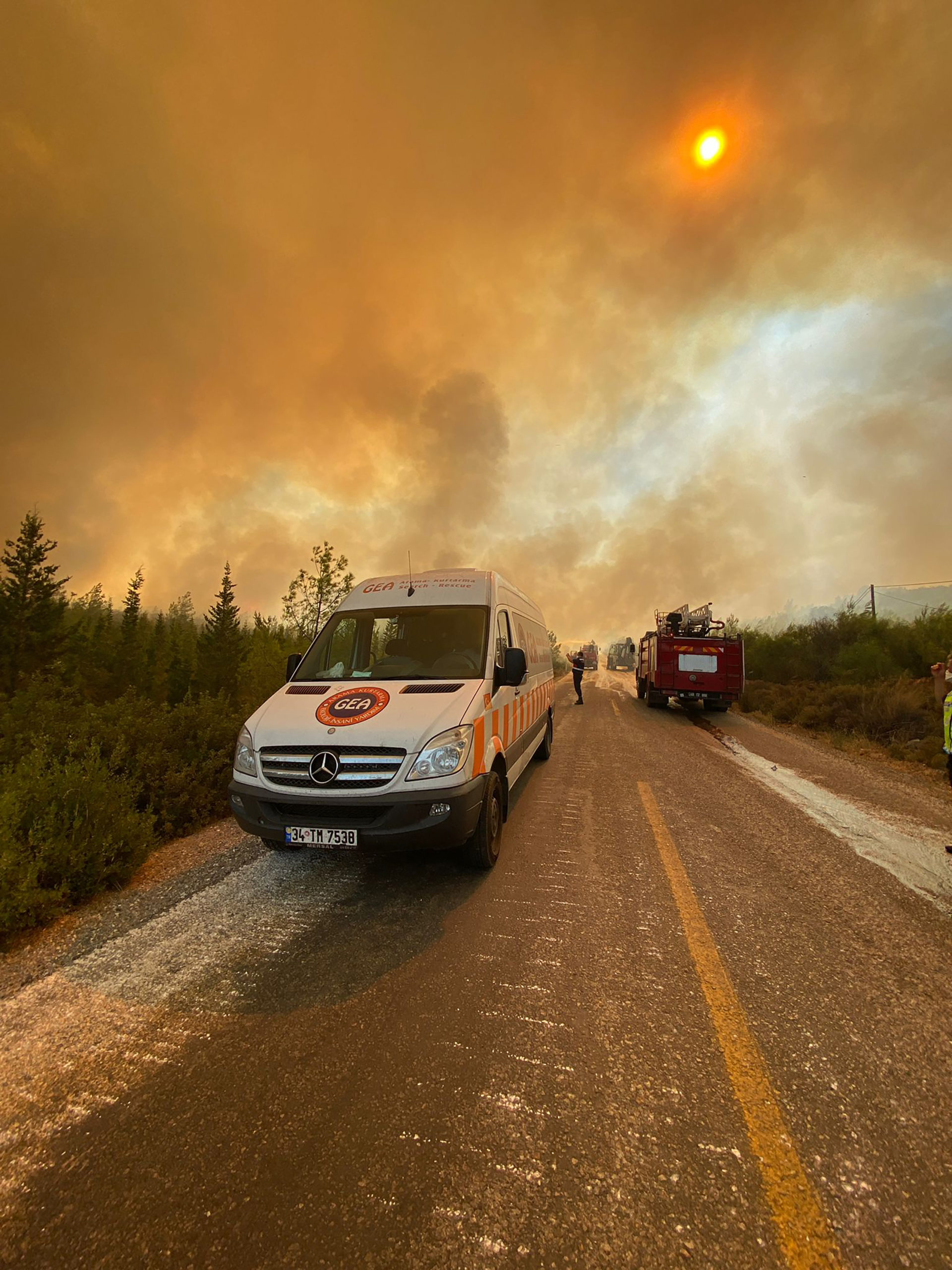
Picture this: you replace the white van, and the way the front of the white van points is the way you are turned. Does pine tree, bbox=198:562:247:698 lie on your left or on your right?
on your right

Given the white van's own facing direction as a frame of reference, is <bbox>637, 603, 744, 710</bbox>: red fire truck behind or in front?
behind

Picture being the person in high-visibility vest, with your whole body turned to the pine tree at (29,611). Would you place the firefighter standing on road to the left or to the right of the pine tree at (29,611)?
right

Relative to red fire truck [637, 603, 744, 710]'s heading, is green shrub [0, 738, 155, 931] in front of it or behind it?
behind

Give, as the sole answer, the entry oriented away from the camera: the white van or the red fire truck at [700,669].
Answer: the red fire truck

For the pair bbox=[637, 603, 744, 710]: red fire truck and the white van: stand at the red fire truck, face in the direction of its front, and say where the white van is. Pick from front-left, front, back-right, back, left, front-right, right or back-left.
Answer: back

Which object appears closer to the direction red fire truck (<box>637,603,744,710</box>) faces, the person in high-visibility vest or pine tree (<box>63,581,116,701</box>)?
the pine tree

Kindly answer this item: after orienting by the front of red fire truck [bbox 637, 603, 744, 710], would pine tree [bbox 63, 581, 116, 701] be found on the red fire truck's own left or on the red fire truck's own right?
on the red fire truck's own left

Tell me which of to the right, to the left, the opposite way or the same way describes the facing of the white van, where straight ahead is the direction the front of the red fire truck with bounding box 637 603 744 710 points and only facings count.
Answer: the opposite way

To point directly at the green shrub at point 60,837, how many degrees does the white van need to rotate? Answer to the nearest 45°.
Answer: approximately 45° to its right

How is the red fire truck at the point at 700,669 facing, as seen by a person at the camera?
facing away from the viewer

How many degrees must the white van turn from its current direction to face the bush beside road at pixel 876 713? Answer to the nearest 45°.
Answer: approximately 180°

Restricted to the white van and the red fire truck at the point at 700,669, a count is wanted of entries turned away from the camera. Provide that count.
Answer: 1

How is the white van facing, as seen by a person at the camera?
facing the viewer and to the left of the viewer

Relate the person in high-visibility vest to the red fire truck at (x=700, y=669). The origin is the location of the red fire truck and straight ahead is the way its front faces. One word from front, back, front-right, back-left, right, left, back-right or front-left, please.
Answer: back
